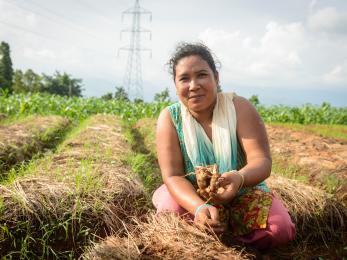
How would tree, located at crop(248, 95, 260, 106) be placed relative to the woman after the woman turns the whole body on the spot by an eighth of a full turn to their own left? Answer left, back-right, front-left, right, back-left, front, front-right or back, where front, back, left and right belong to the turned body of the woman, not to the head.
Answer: back-left

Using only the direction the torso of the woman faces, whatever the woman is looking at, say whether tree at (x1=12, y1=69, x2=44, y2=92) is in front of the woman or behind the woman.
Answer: behind

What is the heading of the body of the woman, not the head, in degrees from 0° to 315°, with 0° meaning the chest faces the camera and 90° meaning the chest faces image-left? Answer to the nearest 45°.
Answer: approximately 0°

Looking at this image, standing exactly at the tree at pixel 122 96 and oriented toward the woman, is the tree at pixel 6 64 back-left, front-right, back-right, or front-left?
front-right

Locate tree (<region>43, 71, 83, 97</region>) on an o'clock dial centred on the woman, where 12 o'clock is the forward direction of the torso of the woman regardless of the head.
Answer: The tree is roughly at 5 o'clock from the woman.

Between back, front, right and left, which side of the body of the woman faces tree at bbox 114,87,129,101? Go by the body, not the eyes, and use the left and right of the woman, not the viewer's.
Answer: back

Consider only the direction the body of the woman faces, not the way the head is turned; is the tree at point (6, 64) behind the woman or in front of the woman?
behind
